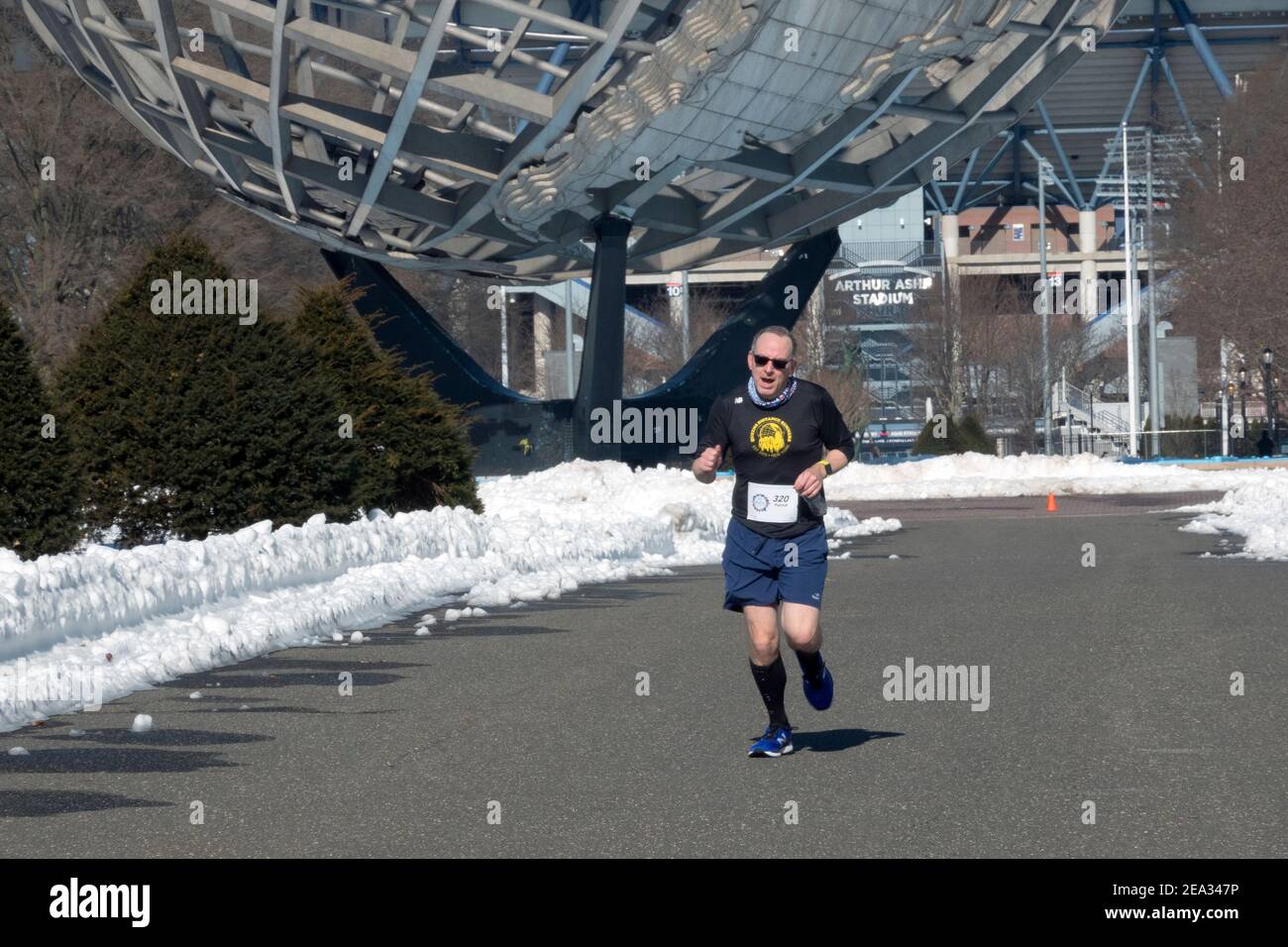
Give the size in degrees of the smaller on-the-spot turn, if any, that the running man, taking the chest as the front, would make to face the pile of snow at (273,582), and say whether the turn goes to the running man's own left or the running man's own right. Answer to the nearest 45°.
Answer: approximately 135° to the running man's own right

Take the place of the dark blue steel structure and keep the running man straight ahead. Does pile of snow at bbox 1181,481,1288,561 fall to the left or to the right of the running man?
left

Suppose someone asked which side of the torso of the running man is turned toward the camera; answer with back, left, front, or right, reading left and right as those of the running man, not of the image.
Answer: front

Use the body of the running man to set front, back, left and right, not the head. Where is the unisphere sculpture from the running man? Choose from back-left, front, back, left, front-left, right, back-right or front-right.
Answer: back

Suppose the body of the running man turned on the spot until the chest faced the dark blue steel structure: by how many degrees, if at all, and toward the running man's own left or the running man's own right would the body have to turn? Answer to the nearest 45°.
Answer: approximately 180°
